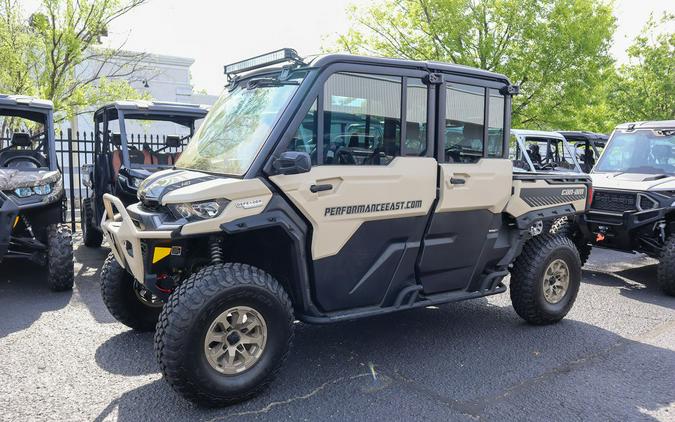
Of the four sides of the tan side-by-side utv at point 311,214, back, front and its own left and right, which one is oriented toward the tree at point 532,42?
back

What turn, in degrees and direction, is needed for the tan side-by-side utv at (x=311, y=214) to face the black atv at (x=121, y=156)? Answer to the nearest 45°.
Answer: approximately 90° to its right

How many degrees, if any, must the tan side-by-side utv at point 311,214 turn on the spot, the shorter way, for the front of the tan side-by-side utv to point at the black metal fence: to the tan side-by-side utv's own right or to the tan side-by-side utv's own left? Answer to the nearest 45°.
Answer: approximately 90° to the tan side-by-side utv's own right

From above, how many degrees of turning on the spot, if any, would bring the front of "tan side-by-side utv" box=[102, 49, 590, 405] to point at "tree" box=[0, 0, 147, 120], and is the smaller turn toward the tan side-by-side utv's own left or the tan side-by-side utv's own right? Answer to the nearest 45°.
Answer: approximately 90° to the tan side-by-side utv's own right

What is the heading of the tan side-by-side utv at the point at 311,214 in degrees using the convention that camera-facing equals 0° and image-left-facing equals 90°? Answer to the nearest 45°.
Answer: approximately 45°
